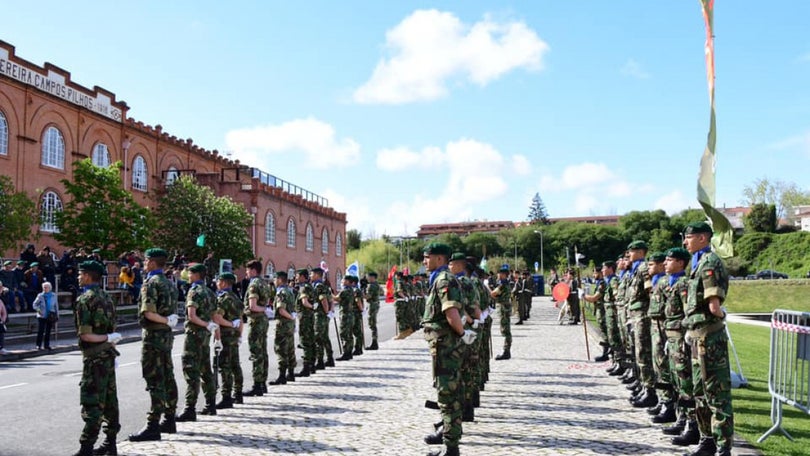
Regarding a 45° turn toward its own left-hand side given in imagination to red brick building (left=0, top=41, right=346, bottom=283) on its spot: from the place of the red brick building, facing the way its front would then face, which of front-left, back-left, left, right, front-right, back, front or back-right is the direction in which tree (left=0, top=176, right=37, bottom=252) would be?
right

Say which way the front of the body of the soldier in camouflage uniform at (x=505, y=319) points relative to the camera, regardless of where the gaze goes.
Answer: to the viewer's left

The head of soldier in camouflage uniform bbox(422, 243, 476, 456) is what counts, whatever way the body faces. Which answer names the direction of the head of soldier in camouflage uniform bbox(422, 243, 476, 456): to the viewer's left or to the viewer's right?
to the viewer's left

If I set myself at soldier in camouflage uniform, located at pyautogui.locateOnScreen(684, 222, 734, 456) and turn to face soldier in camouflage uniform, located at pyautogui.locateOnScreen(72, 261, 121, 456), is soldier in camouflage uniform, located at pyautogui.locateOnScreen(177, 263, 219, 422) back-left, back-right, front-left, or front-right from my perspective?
front-right

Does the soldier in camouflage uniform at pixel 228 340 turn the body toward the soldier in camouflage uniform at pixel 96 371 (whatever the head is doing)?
no

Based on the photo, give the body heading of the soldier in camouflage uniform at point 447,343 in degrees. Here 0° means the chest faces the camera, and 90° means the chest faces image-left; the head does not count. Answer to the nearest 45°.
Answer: approximately 90°

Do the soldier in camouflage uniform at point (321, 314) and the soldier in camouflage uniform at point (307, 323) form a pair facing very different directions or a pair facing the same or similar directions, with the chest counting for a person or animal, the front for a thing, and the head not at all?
same or similar directions

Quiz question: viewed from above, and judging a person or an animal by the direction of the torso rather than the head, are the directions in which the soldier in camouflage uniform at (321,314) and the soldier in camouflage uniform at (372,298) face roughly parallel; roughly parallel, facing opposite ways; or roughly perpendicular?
roughly parallel

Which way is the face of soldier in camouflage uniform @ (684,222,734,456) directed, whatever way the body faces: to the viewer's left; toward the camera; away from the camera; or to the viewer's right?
to the viewer's left

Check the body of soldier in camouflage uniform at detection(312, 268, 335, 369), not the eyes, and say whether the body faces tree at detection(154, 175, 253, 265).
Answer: no
